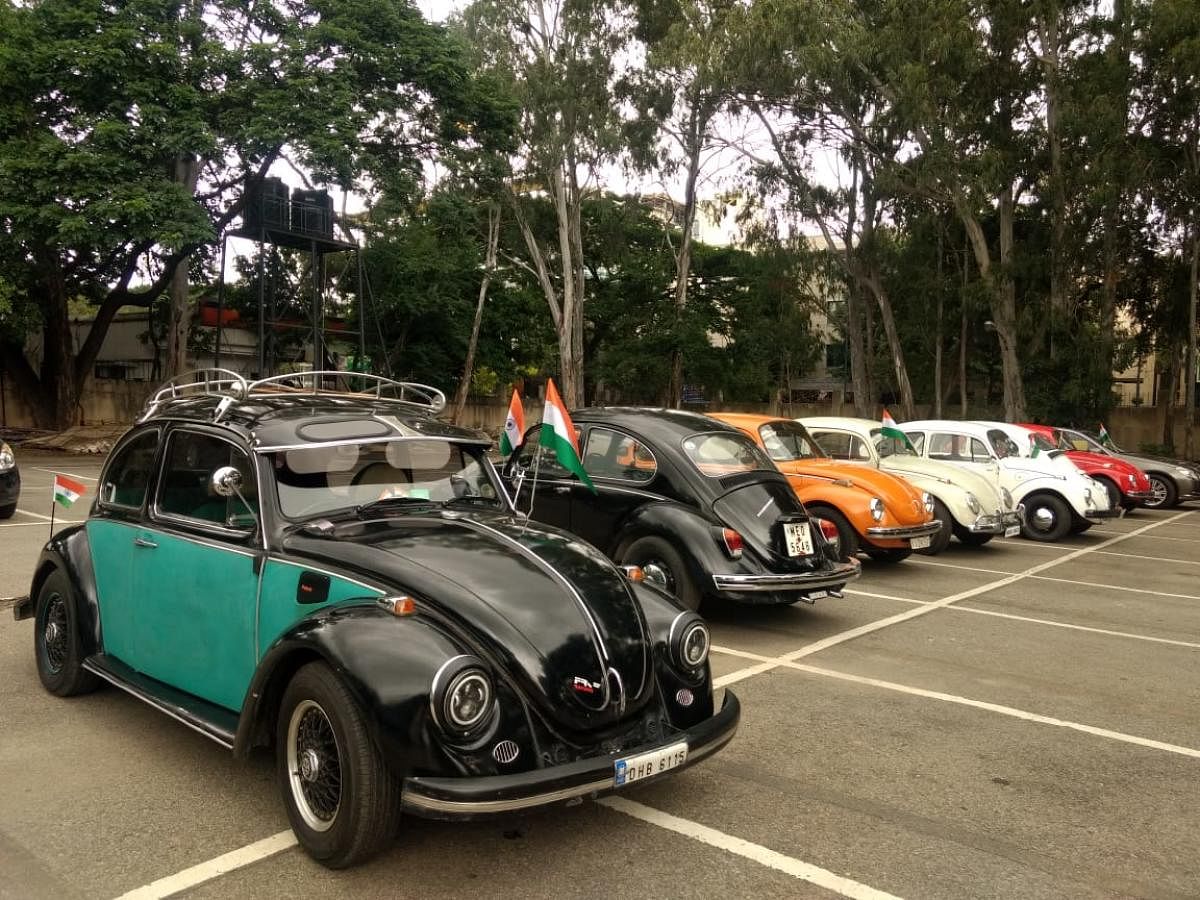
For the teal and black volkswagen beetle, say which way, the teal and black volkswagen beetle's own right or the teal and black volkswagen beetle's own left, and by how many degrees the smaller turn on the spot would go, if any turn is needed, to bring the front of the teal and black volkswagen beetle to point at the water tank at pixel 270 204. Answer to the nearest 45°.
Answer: approximately 135° to the teal and black volkswagen beetle's own left

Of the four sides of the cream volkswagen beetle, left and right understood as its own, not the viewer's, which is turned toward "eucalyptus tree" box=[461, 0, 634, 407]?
back

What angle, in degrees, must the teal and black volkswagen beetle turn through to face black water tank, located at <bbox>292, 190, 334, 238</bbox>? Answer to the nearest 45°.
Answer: approximately 135° to its left

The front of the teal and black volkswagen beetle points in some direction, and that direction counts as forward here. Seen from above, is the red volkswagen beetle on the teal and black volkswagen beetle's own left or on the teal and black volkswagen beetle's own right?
on the teal and black volkswagen beetle's own left

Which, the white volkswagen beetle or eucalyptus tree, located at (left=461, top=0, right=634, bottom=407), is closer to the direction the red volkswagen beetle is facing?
the white volkswagen beetle

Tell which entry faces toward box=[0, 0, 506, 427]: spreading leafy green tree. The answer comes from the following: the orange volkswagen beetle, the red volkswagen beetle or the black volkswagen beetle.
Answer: the black volkswagen beetle

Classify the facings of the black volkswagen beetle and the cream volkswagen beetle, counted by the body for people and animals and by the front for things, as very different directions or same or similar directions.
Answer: very different directions

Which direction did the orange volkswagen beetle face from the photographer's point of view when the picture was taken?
facing the viewer and to the right of the viewer

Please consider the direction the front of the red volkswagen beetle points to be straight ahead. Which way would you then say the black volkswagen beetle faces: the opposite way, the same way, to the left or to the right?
the opposite way

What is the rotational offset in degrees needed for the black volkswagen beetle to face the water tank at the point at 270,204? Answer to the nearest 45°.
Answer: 0° — it already faces it

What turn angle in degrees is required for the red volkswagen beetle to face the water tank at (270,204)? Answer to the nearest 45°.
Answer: approximately 135° to its right
